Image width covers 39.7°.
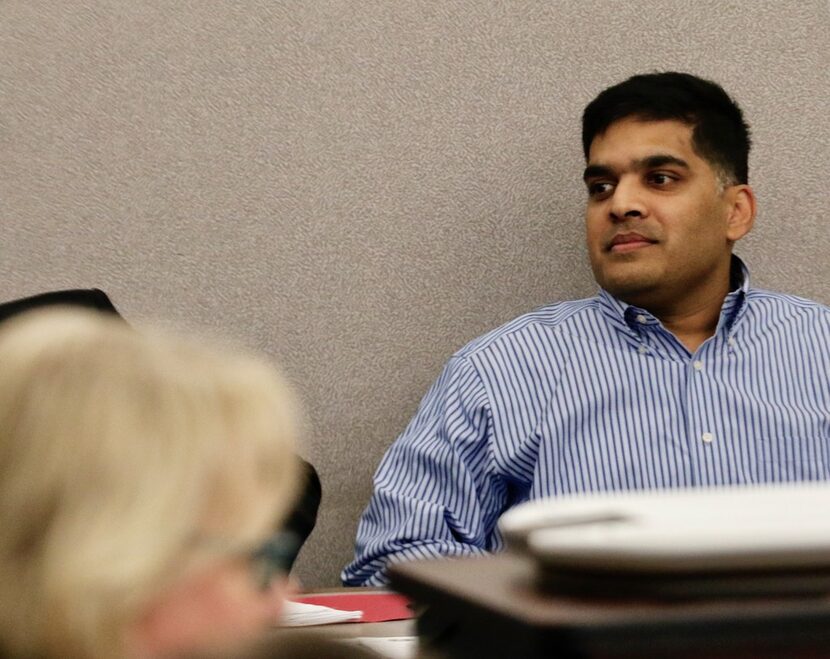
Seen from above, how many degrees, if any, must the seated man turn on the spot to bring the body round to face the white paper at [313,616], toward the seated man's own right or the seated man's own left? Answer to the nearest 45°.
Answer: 0° — they already face it

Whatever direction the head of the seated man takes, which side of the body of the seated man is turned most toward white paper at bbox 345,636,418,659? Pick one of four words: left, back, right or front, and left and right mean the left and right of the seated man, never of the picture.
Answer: front

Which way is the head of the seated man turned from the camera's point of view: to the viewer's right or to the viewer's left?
to the viewer's left

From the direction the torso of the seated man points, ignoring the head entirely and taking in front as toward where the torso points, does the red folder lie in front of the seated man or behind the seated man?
in front

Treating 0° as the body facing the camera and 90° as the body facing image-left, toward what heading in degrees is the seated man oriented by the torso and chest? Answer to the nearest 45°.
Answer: approximately 0°
